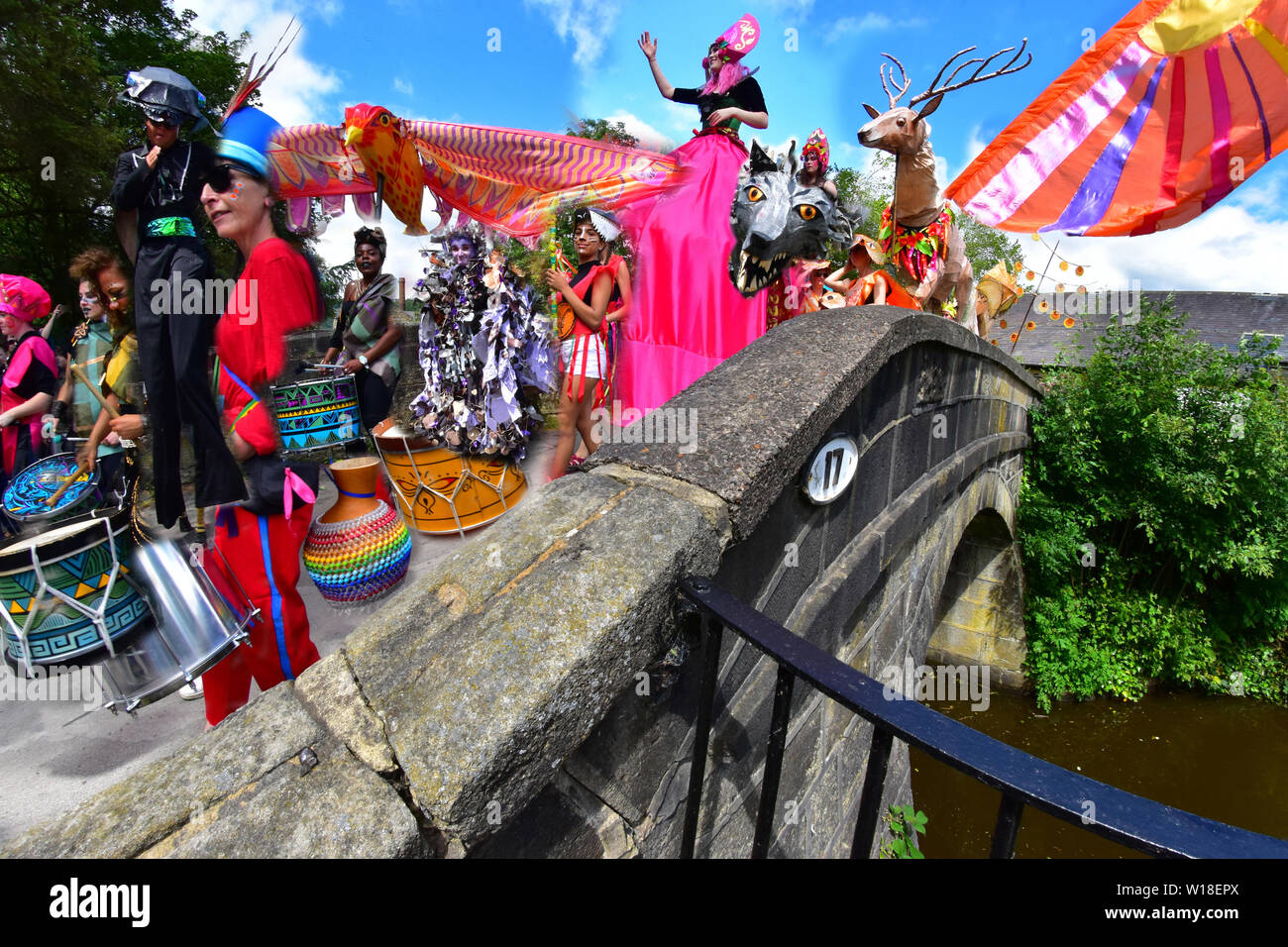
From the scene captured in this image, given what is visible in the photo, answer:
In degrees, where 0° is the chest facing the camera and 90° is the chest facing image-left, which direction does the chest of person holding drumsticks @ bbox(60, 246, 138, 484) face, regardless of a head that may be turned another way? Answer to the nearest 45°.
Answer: approximately 45°

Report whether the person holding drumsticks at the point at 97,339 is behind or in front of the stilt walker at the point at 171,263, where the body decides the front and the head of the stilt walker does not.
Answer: behind

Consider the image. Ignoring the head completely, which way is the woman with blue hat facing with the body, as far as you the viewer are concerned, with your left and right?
facing to the left of the viewer

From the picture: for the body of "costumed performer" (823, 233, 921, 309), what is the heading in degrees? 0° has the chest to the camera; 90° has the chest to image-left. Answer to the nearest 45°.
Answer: approximately 45°

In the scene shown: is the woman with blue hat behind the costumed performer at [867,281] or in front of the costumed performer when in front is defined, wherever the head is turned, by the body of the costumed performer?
in front

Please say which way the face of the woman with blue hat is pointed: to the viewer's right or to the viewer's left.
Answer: to the viewer's left

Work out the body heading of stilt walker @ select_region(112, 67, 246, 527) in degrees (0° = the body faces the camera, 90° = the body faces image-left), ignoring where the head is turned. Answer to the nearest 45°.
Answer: approximately 0°
